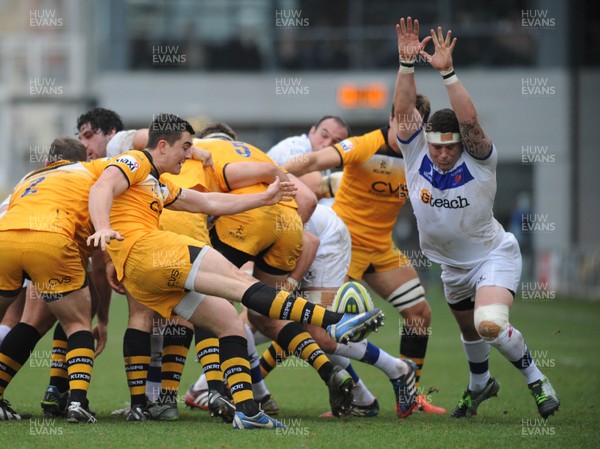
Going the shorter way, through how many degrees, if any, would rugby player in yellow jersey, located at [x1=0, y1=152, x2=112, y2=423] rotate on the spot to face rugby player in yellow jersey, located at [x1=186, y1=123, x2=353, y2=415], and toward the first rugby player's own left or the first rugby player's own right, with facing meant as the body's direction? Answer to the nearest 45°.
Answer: approximately 45° to the first rugby player's own right

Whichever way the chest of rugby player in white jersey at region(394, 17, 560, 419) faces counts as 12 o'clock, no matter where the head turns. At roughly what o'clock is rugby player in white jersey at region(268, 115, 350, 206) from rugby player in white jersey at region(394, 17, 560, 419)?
rugby player in white jersey at region(268, 115, 350, 206) is roughly at 3 o'clock from rugby player in white jersey at region(394, 17, 560, 419).

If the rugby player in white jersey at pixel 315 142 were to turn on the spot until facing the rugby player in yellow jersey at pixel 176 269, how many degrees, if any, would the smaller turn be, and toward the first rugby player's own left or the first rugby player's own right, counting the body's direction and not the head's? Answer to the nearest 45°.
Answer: approximately 45° to the first rugby player's own right

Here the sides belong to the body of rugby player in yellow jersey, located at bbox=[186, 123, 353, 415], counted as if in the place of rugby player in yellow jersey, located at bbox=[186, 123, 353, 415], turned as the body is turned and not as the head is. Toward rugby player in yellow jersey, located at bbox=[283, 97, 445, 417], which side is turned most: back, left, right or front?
right

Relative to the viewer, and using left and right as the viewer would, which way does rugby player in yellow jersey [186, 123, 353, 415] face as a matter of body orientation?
facing away from the viewer and to the left of the viewer

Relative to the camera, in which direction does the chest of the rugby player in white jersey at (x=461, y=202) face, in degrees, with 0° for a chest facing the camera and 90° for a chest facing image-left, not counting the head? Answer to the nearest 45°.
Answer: approximately 45°
